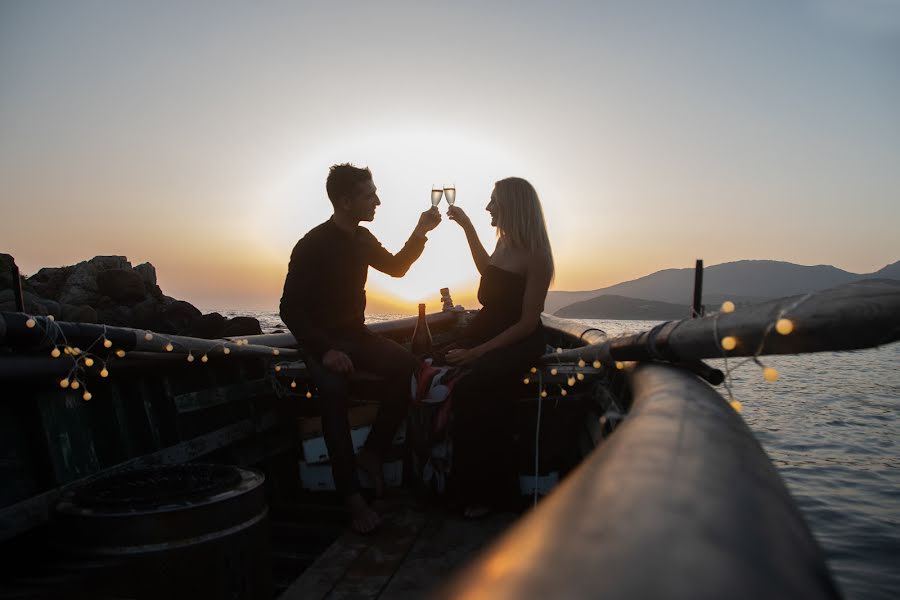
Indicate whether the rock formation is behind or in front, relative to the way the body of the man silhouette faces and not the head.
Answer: behind

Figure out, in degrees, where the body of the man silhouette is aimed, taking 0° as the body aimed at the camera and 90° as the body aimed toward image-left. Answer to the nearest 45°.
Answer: approximately 315°

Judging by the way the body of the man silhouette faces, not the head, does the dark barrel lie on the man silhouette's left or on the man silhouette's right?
on the man silhouette's right
